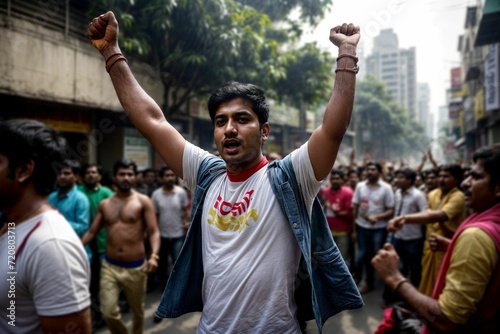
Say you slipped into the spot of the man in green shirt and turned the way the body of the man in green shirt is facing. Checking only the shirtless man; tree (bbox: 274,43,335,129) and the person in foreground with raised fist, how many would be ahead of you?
2

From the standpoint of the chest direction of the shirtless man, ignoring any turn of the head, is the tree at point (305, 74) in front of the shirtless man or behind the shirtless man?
behind

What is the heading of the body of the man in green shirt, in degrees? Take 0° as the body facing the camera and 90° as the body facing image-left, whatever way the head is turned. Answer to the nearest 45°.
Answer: approximately 0°

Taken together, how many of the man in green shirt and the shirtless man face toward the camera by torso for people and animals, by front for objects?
2

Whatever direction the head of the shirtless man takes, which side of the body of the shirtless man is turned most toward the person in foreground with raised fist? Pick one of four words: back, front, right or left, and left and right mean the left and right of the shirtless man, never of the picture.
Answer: front

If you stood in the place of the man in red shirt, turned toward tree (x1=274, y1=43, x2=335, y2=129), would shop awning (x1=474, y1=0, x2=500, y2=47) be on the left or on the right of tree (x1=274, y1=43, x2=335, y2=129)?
right

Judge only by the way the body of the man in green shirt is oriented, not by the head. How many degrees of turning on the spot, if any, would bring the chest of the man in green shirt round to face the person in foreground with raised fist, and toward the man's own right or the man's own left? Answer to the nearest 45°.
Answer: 0° — they already face them

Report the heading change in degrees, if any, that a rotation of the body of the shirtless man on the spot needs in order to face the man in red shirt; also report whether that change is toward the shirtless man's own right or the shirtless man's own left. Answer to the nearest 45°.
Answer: approximately 90° to the shirtless man's own left

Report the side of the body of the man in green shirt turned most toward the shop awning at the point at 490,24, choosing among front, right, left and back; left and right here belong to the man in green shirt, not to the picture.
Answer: left
